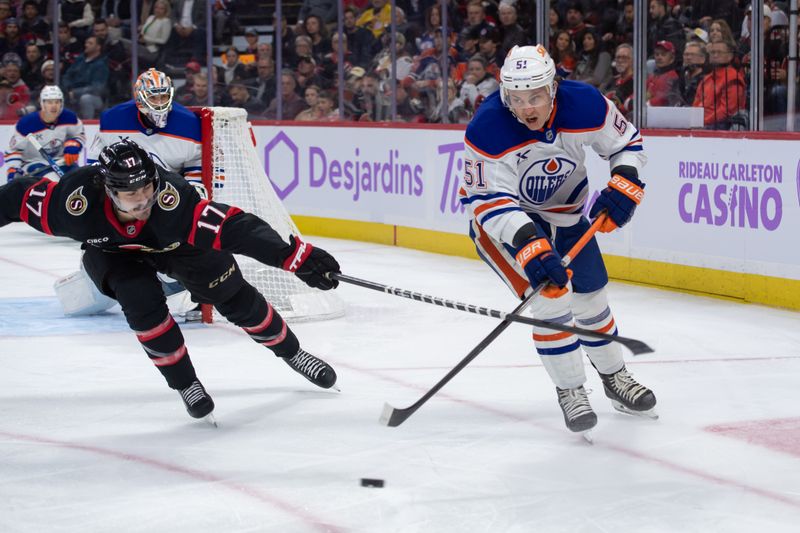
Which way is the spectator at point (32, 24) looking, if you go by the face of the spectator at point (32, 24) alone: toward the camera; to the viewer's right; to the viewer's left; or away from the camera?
toward the camera

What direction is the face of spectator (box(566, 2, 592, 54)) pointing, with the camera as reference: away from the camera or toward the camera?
toward the camera

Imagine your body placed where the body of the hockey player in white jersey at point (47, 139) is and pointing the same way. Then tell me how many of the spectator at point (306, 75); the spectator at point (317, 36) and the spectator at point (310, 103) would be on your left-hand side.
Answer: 3

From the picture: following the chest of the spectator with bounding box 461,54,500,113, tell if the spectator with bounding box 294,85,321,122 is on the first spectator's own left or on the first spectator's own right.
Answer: on the first spectator's own right

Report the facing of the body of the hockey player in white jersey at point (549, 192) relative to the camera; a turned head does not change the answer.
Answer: toward the camera

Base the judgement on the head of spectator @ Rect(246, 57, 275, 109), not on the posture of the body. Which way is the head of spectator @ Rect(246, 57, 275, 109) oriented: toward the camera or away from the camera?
toward the camera

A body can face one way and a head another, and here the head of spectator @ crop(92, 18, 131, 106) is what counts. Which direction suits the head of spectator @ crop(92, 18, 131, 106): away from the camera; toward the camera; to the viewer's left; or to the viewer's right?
toward the camera

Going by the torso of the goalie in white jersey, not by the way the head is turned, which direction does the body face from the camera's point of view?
toward the camera

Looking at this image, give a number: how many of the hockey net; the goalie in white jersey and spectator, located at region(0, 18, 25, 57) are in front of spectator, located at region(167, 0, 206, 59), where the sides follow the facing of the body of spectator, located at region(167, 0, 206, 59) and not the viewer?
2

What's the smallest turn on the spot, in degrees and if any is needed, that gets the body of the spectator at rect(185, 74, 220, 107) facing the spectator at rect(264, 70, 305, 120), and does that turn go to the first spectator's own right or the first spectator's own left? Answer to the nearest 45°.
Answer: approximately 45° to the first spectator's own left

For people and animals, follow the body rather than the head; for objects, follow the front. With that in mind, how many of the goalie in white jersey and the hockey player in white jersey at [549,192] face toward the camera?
2

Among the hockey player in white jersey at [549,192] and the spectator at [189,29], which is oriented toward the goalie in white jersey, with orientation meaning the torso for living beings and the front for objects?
the spectator

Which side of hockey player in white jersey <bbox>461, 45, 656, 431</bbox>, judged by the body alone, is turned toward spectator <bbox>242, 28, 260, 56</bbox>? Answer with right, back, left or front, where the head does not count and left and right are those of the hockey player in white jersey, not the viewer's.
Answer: back

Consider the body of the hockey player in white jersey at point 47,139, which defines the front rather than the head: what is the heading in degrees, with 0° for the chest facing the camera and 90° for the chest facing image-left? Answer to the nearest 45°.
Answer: approximately 0°

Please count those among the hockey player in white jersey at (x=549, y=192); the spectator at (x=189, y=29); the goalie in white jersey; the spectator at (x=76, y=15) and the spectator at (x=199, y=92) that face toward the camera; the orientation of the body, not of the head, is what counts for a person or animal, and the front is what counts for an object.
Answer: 5

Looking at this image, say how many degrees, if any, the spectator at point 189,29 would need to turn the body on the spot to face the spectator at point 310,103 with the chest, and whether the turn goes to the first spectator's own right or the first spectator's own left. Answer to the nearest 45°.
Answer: approximately 45° to the first spectator's own left
